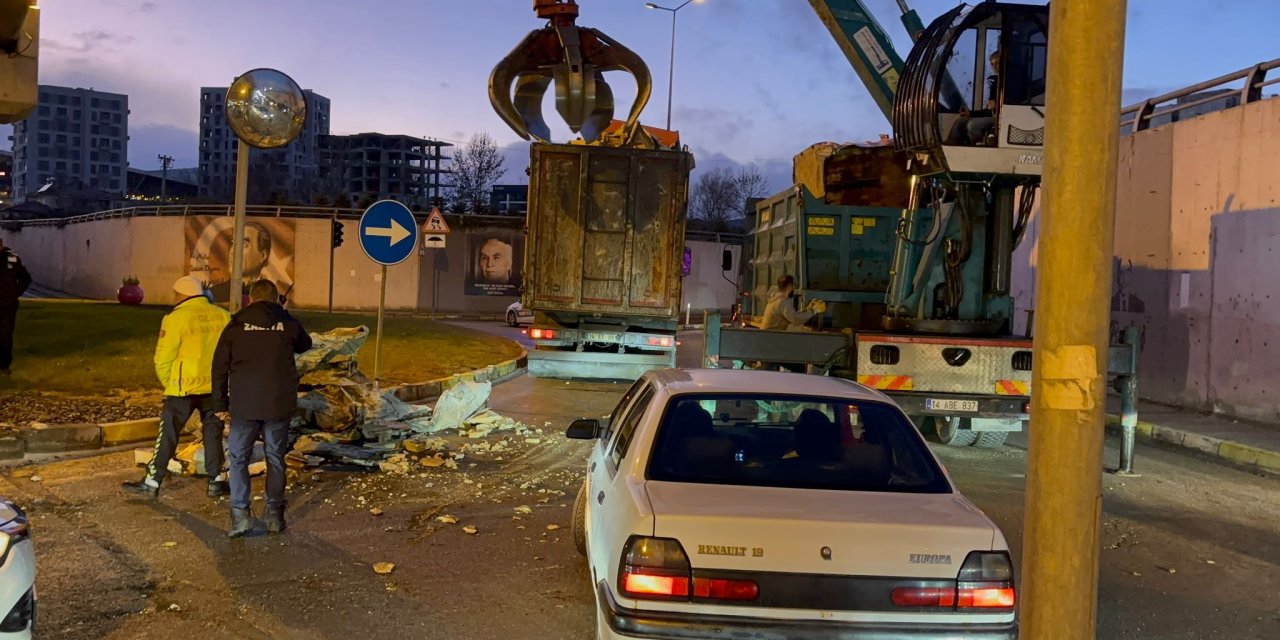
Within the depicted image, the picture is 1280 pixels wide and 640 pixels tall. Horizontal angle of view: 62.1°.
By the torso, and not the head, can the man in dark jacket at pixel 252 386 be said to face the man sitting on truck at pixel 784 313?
no

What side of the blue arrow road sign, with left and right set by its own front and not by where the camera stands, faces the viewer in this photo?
front

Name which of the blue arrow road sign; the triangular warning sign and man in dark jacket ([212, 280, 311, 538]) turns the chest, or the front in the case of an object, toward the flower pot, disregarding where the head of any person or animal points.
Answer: the man in dark jacket

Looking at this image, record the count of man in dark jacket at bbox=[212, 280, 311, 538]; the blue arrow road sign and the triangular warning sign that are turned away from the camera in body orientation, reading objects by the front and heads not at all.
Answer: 1

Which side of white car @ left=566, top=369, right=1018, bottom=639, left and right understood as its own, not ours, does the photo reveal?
back

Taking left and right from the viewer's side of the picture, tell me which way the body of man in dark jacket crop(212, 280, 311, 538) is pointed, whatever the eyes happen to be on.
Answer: facing away from the viewer

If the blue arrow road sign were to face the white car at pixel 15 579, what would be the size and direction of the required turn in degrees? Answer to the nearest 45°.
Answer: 0° — it already faces it

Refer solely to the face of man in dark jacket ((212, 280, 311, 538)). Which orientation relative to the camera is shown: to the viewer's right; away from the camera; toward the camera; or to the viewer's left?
away from the camera

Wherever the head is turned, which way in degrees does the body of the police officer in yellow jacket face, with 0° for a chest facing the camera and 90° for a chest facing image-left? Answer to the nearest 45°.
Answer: approximately 135°

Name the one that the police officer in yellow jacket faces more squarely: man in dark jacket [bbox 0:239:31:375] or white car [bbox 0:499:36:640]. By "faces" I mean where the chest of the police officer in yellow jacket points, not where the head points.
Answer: the man in dark jacket

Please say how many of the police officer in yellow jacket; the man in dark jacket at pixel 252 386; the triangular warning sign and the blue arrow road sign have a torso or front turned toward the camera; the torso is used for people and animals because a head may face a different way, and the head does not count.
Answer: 2

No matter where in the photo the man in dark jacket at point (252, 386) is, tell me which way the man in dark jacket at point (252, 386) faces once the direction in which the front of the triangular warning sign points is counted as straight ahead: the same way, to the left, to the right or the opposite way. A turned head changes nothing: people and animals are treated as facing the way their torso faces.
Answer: the opposite way

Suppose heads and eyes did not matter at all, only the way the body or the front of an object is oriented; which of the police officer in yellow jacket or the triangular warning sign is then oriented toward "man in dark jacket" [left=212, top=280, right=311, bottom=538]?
the triangular warning sign

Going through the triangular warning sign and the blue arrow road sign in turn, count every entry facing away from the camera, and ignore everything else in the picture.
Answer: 0

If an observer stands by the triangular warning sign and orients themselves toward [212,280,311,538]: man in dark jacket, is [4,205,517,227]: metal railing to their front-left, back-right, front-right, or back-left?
back-right

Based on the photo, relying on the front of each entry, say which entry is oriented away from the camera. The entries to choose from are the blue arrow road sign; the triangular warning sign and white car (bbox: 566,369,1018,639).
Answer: the white car

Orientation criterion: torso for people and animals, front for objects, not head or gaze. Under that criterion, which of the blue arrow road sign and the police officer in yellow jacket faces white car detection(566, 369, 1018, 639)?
the blue arrow road sign
